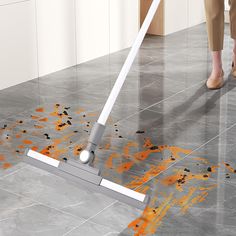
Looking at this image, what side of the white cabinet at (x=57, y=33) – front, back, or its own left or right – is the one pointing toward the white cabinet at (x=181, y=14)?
left

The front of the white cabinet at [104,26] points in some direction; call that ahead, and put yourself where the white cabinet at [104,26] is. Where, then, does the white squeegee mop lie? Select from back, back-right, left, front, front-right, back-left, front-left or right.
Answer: front-right

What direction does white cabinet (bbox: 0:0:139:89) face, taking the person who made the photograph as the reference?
facing the viewer and to the right of the viewer

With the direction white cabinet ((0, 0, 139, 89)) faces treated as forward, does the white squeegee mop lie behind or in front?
in front

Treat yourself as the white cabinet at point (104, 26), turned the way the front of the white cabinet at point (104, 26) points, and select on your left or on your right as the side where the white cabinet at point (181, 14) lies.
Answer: on your left

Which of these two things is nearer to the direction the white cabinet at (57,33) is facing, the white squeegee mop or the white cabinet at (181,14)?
the white squeegee mop
